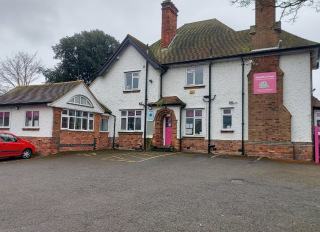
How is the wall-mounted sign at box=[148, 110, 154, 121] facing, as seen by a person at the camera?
facing the viewer

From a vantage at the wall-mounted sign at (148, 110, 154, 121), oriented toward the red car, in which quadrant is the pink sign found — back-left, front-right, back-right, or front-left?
back-left

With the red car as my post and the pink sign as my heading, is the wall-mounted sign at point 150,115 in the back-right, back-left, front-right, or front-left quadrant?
front-left

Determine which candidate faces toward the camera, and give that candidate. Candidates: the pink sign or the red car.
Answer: the pink sign

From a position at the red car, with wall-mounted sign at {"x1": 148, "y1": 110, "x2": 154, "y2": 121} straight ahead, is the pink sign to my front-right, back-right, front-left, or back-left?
front-right

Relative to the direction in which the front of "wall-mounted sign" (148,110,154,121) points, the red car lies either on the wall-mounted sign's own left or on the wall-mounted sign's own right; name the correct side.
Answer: on the wall-mounted sign's own right

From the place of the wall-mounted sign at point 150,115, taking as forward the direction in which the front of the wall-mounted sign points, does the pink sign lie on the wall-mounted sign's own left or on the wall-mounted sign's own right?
on the wall-mounted sign's own left

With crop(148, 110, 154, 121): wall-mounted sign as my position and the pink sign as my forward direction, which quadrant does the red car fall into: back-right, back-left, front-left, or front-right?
back-right

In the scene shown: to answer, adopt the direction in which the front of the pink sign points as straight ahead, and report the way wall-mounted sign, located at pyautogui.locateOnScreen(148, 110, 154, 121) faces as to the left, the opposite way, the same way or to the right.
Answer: the same way

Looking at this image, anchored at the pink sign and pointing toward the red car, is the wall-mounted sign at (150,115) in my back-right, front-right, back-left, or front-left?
front-right

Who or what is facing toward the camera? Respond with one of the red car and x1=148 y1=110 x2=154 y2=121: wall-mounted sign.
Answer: the wall-mounted sign
